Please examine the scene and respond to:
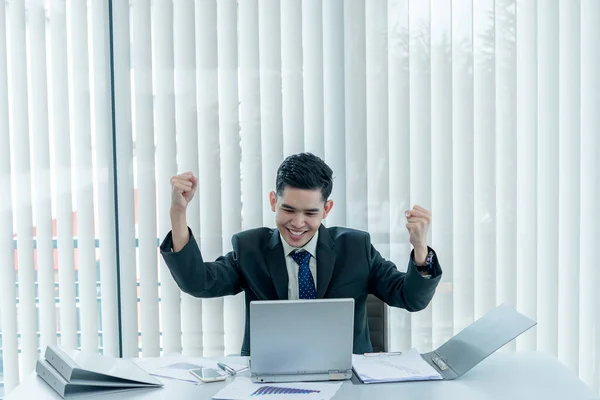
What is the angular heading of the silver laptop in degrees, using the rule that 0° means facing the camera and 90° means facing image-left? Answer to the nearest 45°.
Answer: approximately 180°

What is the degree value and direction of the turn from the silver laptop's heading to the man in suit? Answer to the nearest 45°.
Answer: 0° — it already faces them

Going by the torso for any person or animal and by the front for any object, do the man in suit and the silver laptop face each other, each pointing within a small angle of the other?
yes

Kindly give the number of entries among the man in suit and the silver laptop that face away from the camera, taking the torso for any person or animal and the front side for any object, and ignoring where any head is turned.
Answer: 1

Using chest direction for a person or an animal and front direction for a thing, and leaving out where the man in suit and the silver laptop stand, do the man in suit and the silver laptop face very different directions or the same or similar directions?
very different directions
